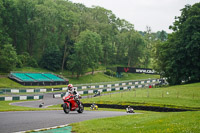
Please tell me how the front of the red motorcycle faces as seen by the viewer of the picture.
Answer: facing the viewer and to the left of the viewer
